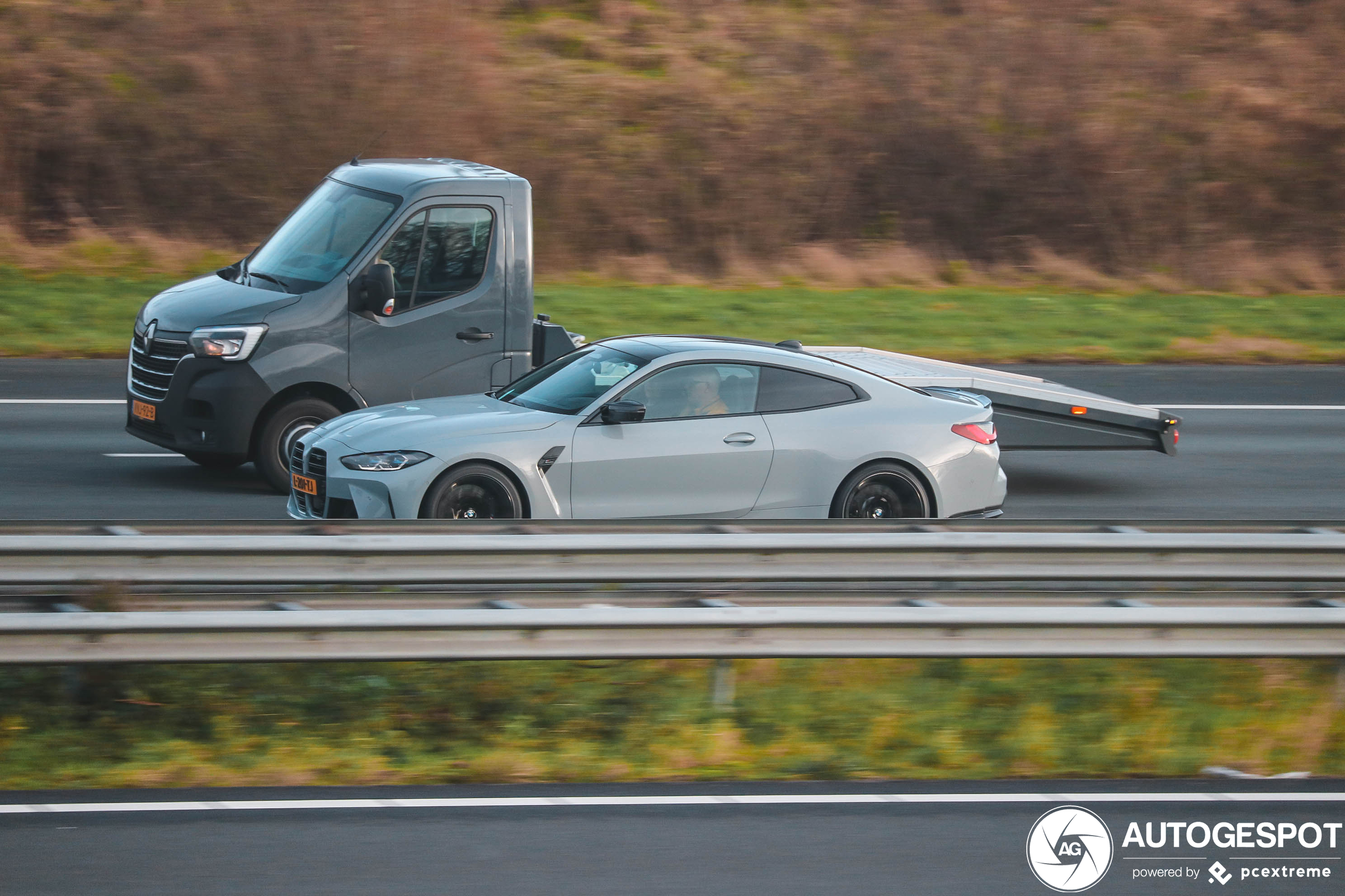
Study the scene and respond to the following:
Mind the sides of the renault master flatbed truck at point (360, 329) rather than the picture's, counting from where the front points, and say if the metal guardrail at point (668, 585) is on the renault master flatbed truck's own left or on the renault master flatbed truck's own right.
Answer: on the renault master flatbed truck's own left

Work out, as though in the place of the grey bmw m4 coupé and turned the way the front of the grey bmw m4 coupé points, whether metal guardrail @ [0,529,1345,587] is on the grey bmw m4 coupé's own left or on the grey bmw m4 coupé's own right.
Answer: on the grey bmw m4 coupé's own left

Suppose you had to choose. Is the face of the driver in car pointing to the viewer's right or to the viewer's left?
to the viewer's left

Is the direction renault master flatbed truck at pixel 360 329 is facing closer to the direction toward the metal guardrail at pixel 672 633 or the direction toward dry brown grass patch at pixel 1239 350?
the metal guardrail

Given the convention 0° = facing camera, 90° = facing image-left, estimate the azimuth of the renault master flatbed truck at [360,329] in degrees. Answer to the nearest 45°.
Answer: approximately 45°

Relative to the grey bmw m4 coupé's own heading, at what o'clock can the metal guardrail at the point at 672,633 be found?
The metal guardrail is roughly at 9 o'clock from the grey bmw m4 coupé.

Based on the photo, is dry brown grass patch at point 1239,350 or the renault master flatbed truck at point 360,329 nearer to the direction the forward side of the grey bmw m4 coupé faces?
the renault master flatbed truck

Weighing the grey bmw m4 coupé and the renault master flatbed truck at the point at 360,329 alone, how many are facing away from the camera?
0

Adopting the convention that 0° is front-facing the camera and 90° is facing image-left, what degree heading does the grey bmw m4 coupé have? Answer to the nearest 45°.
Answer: approximately 90°

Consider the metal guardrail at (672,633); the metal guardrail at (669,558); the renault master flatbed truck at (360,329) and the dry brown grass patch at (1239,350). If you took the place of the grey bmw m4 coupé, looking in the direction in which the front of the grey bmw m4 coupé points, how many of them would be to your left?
2
